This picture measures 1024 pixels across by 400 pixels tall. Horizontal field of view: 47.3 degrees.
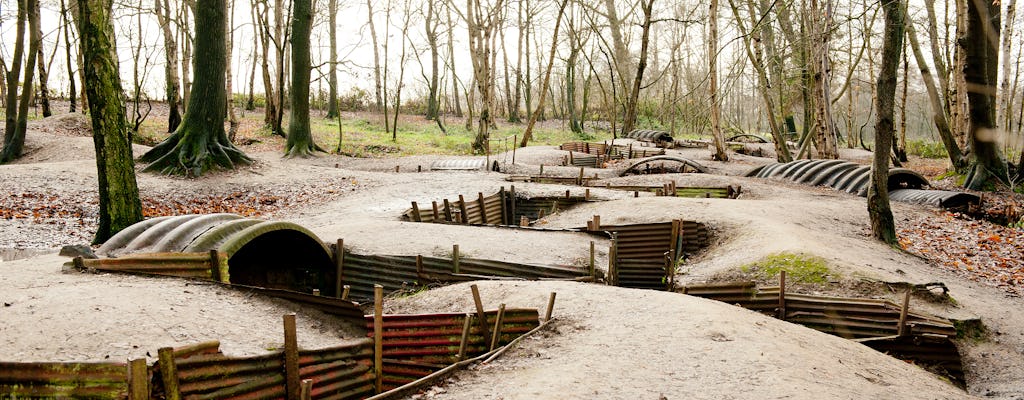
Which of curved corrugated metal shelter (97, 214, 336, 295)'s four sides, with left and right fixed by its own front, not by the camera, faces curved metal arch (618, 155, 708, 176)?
left

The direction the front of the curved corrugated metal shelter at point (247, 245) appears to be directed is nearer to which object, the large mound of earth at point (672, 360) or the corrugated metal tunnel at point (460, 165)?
the large mound of earth

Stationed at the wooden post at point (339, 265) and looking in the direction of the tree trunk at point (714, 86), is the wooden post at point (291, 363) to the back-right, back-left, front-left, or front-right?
back-right

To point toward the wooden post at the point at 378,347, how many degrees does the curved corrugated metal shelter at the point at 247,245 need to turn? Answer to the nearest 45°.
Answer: approximately 45° to its right

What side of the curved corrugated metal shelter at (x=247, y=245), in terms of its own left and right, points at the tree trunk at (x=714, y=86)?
left

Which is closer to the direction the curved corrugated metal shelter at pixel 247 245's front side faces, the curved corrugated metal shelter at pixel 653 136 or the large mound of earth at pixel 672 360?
the large mound of earth

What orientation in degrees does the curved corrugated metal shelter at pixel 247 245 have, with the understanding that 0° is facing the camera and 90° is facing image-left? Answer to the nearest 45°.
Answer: approximately 315°

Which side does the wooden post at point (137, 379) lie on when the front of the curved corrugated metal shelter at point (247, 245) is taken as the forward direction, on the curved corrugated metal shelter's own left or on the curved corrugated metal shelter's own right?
on the curved corrugated metal shelter's own right

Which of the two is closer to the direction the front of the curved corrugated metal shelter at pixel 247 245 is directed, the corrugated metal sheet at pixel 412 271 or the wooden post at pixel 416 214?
the corrugated metal sheet
